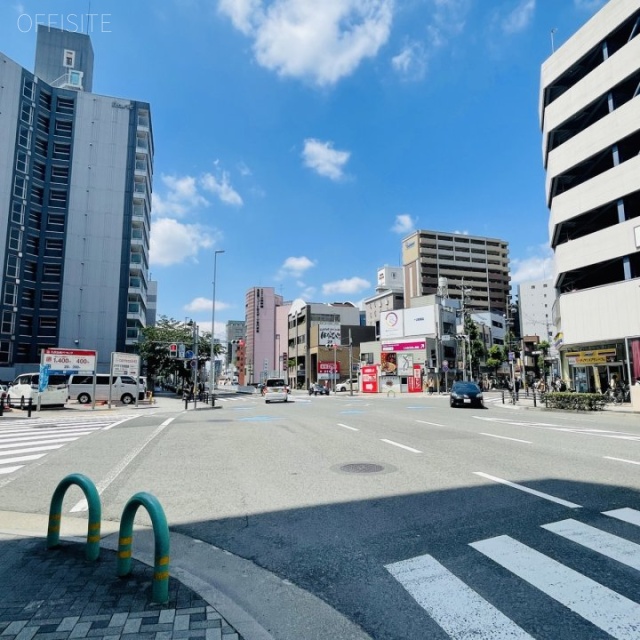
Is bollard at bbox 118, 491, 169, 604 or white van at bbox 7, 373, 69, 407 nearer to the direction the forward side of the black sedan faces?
the bollard

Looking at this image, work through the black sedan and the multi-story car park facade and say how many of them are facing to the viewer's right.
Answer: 0

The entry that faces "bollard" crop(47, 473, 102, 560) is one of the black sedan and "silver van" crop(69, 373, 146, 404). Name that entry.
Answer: the black sedan

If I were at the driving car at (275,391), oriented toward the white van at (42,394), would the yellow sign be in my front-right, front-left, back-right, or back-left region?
back-left

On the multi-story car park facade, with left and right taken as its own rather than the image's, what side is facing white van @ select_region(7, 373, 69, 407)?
front

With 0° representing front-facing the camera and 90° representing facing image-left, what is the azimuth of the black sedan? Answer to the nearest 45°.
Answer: approximately 0°

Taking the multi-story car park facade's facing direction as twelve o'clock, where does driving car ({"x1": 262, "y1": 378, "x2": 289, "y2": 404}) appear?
The driving car is roughly at 1 o'clock from the multi-story car park facade.

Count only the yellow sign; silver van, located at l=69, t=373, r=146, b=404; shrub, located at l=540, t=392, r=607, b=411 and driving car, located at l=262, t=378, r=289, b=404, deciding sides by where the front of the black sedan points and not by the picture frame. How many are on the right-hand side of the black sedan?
2

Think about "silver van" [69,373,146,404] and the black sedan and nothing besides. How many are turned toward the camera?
1

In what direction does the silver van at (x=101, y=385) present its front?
to the viewer's right

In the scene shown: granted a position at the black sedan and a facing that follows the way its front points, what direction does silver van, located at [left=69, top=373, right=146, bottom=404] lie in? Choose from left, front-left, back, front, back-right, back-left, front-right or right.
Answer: right
